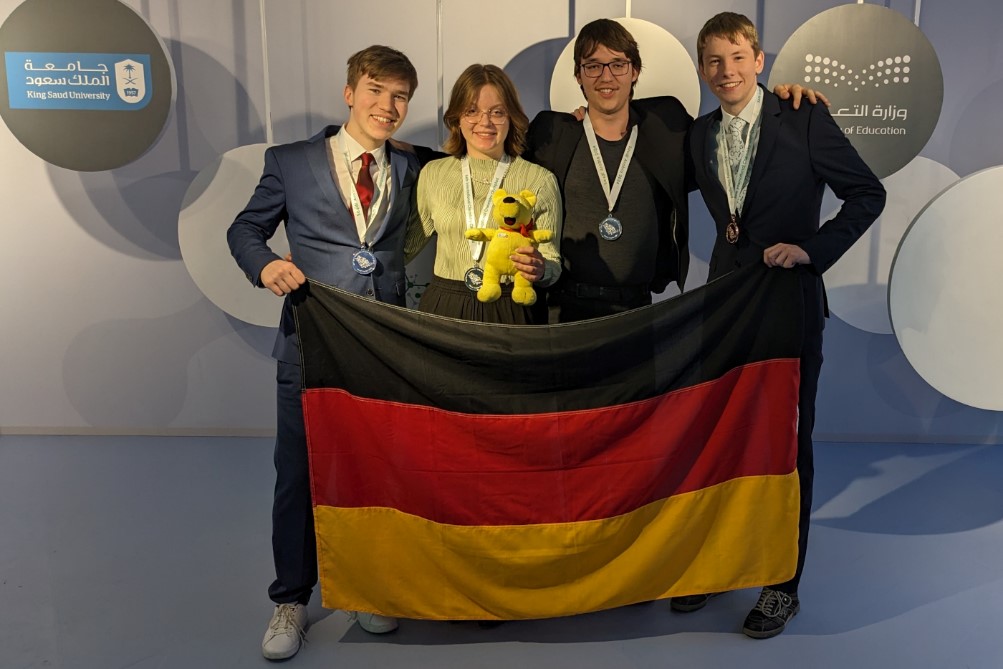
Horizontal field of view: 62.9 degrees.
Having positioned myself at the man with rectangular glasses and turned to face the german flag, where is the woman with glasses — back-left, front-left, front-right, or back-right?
front-right

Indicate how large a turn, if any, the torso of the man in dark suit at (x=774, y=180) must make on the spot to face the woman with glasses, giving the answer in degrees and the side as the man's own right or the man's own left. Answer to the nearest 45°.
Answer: approximately 45° to the man's own right

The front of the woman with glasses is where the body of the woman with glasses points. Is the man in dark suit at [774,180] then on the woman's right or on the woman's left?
on the woman's left

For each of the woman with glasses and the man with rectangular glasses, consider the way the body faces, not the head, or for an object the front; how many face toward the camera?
2

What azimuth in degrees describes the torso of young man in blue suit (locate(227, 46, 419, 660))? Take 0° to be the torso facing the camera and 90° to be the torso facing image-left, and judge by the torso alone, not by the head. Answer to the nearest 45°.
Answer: approximately 315°

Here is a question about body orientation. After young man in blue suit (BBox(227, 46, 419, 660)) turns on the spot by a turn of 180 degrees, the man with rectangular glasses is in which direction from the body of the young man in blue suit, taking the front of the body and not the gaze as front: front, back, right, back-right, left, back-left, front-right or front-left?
back-right

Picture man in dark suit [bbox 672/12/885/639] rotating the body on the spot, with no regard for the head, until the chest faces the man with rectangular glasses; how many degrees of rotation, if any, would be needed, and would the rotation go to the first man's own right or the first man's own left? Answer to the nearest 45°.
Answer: approximately 45° to the first man's own right

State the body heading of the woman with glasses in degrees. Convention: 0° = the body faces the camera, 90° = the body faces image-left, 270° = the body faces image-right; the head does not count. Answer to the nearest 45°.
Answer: approximately 0°

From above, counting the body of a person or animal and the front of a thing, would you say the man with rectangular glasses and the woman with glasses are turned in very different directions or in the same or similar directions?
same or similar directions

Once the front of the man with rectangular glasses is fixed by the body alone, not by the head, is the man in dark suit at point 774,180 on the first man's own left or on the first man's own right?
on the first man's own left

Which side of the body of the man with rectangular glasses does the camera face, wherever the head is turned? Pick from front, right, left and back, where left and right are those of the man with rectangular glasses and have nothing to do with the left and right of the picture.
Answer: front

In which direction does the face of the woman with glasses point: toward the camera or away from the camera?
toward the camera

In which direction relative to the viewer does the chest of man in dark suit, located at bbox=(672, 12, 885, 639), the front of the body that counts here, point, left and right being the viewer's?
facing the viewer and to the left of the viewer
